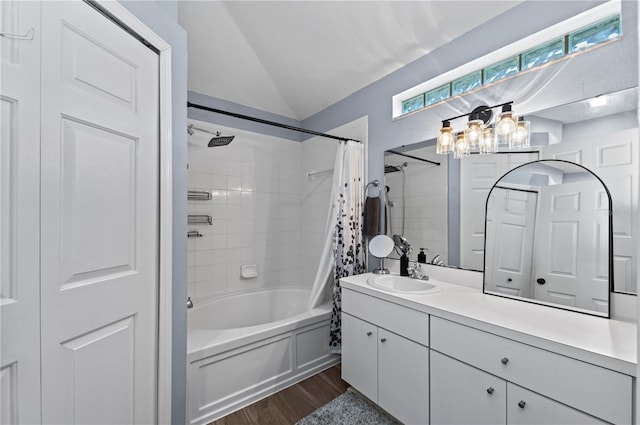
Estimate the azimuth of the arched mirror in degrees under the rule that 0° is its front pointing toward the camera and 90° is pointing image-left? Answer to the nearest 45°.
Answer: approximately 45°

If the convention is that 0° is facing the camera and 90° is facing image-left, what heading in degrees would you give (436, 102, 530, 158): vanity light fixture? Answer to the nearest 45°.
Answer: approximately 45°

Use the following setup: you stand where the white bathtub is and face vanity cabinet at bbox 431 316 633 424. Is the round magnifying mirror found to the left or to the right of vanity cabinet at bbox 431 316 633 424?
left

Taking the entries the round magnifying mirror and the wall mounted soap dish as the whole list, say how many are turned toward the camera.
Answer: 2

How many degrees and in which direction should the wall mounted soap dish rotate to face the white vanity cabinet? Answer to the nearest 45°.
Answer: approximately 45° to its left

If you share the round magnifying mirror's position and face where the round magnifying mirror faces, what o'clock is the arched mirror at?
The arched mirror is roughly at 10 o'clock from the round magnifying mirror.

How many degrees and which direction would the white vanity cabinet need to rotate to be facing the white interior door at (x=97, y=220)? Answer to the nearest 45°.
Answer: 0° — it already faces it
